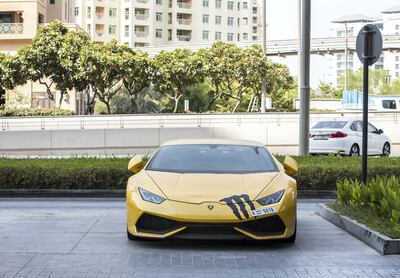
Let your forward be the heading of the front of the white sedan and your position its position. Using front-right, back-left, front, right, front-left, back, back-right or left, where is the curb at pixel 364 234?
back-right

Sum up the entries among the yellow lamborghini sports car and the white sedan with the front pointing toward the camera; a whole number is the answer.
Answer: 1

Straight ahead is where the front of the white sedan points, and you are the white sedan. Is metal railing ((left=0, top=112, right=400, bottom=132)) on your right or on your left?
on your left

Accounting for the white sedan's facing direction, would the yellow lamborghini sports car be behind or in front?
behind

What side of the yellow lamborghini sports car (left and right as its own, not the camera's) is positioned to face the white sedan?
back

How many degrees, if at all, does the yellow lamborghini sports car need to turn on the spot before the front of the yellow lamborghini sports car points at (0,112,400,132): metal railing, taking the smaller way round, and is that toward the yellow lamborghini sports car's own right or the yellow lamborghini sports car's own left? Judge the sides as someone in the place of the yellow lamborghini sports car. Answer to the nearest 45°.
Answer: approximately 180°

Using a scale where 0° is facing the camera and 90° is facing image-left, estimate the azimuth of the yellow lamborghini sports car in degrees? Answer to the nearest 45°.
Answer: approximately 0°

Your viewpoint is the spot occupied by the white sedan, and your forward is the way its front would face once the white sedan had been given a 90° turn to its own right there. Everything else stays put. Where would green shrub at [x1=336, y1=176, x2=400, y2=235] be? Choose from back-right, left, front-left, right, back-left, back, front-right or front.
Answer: front-right

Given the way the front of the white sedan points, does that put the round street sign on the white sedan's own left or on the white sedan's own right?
on the white sedan's own right

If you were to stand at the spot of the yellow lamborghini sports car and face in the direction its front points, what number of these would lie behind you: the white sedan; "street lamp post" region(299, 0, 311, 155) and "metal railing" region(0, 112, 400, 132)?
3

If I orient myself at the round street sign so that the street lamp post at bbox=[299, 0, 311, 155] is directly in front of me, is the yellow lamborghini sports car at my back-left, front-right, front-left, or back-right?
back-left
